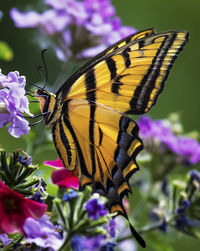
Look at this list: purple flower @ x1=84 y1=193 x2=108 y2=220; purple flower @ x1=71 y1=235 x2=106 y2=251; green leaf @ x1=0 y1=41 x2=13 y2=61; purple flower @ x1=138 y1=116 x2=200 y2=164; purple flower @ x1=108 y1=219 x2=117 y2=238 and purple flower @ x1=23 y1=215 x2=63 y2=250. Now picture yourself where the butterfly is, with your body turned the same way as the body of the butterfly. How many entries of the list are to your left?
4

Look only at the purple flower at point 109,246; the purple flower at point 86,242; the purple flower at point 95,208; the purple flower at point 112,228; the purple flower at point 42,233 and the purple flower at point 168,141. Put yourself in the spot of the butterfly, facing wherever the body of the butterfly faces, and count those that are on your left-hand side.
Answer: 5

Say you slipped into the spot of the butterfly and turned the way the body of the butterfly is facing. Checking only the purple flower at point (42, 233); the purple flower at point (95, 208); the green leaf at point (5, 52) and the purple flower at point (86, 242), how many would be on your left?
3

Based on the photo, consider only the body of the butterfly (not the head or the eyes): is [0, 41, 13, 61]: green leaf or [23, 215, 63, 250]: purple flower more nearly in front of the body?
the green leaf

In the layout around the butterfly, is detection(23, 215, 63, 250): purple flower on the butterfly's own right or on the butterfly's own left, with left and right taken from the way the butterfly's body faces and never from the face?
on the butterfly's own left

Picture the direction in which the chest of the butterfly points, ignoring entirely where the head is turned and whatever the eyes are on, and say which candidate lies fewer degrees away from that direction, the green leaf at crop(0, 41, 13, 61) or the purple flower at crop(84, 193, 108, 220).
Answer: the green leaf

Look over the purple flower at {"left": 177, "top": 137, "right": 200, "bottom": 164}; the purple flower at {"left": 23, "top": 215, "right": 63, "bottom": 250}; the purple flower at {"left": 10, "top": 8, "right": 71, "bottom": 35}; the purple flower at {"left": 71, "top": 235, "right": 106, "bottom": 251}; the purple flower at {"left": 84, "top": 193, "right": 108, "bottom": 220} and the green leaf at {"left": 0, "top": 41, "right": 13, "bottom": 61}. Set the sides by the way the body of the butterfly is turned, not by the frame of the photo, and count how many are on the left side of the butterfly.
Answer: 3

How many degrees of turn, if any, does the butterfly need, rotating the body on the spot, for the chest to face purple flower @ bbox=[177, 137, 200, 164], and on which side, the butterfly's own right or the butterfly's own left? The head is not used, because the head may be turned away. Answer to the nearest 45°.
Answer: approximately 135° to the butterfly's own right

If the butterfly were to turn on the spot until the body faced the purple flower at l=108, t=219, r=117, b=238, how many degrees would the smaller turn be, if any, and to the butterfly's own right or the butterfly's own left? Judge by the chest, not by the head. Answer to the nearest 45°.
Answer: approximately 90° to the butterfly's own left

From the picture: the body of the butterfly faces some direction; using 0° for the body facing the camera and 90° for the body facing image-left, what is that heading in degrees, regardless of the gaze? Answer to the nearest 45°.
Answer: approximately 90°

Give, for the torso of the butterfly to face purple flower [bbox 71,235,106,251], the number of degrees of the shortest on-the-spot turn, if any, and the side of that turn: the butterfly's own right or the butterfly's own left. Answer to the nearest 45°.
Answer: approximately 90° to the butterfly's own left

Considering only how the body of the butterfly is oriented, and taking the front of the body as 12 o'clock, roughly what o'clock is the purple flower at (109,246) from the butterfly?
The purple flower is roughly at 9 o'clock from the butterfly.
